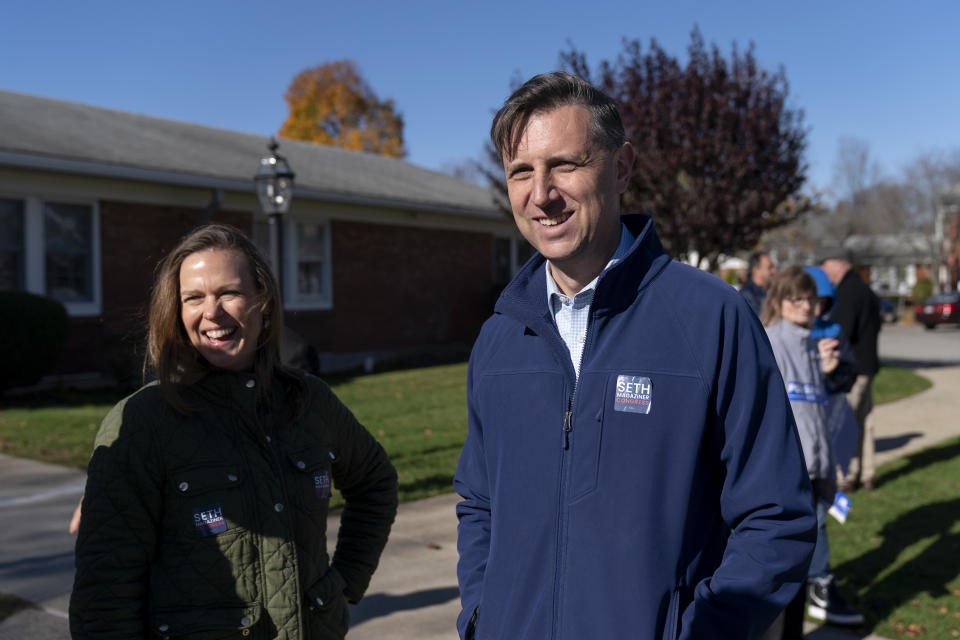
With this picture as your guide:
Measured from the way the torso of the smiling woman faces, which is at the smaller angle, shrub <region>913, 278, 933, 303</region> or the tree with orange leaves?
the shrub

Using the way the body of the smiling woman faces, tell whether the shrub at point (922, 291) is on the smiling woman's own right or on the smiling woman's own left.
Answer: on the smiling woman's own left

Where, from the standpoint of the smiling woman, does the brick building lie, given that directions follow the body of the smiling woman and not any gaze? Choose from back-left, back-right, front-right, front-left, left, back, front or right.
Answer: back-left

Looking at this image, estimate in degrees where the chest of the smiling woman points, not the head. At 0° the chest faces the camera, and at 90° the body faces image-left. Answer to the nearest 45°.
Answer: approximately 315°
